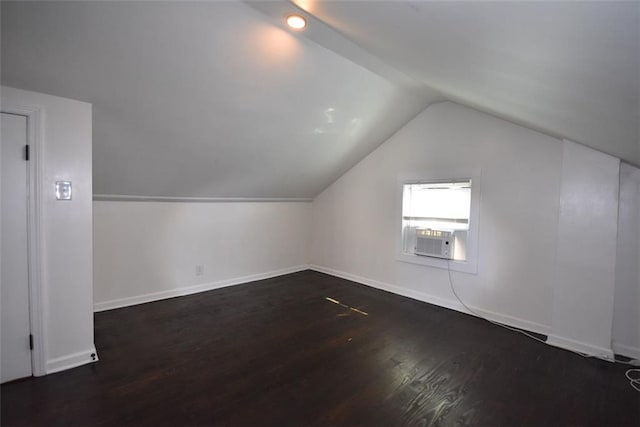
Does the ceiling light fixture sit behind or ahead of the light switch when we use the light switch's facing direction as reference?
ahead

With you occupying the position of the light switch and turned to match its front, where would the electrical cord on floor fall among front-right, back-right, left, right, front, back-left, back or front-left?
front-left

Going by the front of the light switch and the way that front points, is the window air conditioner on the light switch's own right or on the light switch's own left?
on the light switch's own left

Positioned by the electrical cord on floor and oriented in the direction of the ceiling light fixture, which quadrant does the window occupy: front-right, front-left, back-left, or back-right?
front-right
